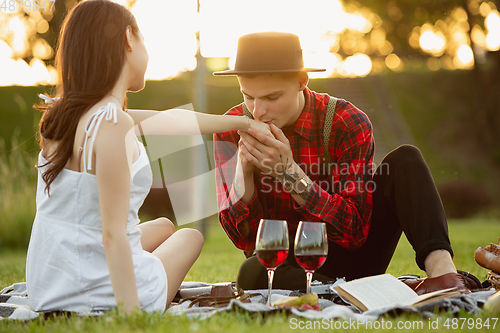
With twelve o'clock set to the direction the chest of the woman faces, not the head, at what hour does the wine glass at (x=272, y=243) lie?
The wine glass is roughly at 2 o'clock from the woman.

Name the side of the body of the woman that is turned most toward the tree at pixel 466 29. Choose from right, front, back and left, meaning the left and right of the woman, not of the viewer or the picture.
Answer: front

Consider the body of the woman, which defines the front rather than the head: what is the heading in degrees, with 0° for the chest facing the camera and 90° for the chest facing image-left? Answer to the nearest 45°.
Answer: approximately 225°

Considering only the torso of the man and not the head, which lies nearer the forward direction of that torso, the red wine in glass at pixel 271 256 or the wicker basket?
the red wine in glass

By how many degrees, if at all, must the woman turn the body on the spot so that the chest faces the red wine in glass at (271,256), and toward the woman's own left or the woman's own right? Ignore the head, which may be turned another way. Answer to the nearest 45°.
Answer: approximately 45° to the woman's own right

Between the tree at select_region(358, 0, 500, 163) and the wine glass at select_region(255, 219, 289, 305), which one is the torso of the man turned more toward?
the wine glass

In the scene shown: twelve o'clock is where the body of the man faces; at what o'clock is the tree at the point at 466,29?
The tree is roughly at 5 o'clock from the man.

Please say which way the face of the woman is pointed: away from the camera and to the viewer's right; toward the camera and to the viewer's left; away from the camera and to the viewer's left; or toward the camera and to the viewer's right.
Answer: away from the camera and to the viewer's right

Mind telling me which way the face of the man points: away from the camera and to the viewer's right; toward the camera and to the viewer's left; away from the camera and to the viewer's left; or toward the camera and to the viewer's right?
toward the camera and to the viewer's left

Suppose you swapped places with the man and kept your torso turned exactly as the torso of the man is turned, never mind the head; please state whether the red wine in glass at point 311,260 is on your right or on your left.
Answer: on your left

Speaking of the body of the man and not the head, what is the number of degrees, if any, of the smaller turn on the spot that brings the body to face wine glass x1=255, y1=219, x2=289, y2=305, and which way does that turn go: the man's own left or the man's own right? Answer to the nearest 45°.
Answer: approximately 45° to the man's own left

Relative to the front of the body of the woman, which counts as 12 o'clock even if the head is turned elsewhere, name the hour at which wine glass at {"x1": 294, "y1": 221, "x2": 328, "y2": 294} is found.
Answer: The wine glass is roughly at 2 o'clock from the woman.

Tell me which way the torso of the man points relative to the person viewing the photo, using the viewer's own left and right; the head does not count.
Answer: facing the viewer and to the left of the viewer

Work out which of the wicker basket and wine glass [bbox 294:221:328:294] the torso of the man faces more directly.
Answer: the wine glass

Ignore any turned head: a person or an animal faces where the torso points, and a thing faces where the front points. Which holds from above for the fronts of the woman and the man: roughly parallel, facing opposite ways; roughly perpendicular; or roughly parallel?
roughly parallel, facing opposite ways
